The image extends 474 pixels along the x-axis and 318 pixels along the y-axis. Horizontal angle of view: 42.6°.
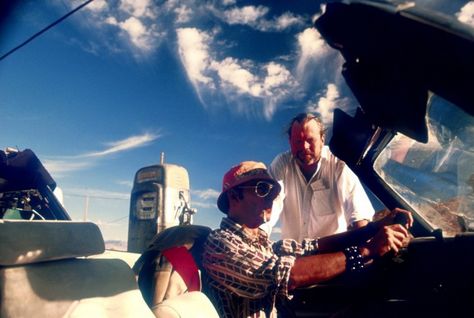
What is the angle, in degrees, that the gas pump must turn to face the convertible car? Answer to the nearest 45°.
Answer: approximately 45° to its left

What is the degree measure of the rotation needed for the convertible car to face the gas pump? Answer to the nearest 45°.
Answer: approximately 90° to its left

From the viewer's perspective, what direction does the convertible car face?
to the viewer's right

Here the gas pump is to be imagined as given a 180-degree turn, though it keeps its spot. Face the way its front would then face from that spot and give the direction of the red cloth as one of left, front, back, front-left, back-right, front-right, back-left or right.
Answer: back-right

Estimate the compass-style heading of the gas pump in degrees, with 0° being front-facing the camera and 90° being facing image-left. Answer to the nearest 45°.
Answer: approximately 45°

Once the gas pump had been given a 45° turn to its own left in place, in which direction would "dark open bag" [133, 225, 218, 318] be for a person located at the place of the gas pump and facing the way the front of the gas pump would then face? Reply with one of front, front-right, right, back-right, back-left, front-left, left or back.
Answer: front

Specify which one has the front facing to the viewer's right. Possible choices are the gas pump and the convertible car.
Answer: the convertible car

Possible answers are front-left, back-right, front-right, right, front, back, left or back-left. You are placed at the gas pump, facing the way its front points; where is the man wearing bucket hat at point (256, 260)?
front-left

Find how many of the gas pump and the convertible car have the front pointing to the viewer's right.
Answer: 1
